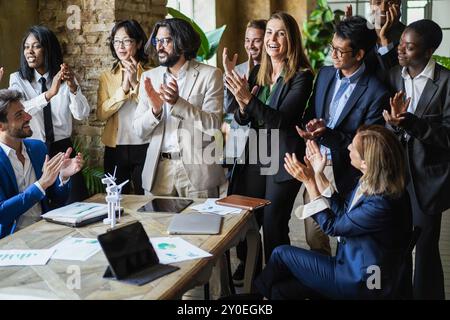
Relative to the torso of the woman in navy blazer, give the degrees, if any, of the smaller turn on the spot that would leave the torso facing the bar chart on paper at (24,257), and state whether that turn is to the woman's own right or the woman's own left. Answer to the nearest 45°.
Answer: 0° — they already face it

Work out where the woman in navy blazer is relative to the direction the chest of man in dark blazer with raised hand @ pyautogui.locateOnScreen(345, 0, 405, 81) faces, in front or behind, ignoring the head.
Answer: in front

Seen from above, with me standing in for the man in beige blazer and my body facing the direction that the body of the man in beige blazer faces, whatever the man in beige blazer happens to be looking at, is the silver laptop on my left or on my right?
on my left

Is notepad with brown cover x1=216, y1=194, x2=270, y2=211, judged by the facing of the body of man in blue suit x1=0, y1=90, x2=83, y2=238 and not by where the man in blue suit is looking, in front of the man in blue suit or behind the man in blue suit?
in front

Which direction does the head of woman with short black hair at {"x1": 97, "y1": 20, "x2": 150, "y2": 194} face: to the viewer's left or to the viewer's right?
to the viewer's right

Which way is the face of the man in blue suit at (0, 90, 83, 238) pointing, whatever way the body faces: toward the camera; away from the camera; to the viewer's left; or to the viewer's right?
to the viewer's right

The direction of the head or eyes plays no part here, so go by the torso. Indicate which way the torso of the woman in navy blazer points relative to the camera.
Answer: to the viewer's left

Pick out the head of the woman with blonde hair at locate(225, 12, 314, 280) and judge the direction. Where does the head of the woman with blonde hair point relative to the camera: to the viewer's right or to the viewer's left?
to the viewer's left

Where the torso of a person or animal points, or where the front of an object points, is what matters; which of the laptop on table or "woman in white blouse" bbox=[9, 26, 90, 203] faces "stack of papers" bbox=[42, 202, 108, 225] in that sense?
the woman in white blouse

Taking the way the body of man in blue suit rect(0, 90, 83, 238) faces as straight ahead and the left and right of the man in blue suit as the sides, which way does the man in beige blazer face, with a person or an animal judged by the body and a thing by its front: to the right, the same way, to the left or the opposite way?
to the right

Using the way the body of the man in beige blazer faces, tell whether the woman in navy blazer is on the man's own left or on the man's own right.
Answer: on the man's own left
